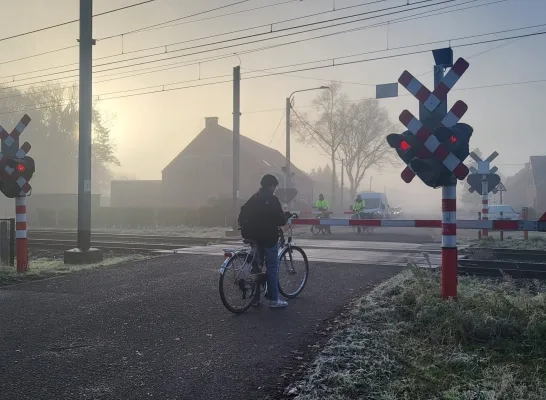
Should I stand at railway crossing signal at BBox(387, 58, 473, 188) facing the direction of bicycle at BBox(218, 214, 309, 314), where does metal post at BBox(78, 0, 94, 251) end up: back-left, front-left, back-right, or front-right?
front-right

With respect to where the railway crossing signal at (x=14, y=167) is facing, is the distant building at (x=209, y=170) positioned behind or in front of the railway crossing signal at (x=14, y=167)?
behind

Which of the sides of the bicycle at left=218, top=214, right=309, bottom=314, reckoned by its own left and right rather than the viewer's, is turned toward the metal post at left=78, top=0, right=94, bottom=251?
left

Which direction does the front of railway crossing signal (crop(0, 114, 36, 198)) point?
toward the camera

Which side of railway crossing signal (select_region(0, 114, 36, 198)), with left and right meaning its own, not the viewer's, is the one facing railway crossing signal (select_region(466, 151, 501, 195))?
left

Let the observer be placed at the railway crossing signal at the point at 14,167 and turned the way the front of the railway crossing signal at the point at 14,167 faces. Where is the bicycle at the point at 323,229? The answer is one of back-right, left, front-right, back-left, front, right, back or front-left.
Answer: back-left

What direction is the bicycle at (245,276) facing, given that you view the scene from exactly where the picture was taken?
facing away from the viewer and to the right of the viewer
